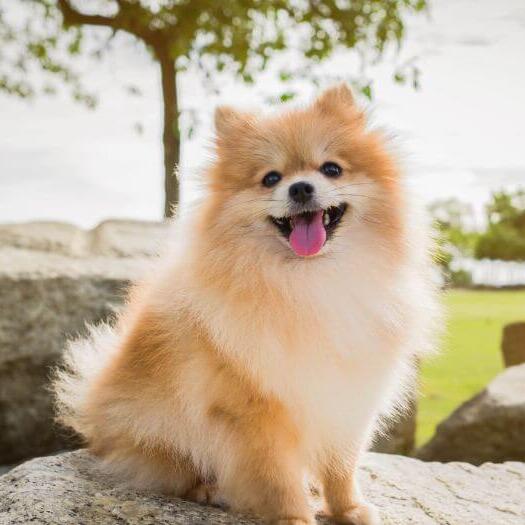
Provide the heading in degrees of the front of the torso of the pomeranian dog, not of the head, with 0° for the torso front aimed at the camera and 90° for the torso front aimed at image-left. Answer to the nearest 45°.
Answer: approximately 315°

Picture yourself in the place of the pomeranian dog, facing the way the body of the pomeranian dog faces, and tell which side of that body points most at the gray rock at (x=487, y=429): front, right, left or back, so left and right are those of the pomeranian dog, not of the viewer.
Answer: left
